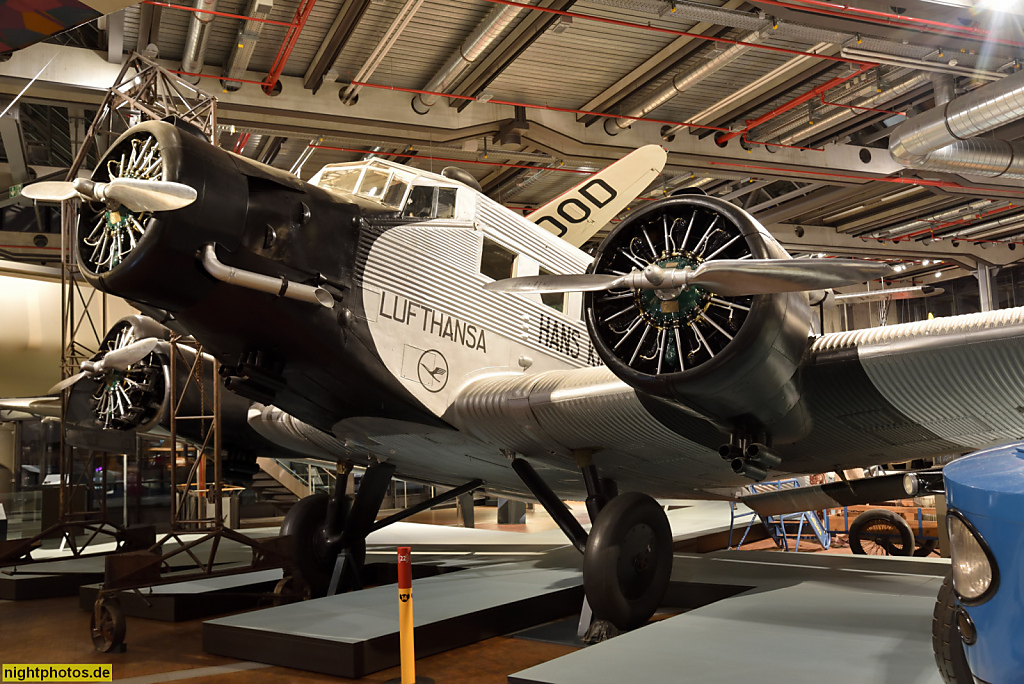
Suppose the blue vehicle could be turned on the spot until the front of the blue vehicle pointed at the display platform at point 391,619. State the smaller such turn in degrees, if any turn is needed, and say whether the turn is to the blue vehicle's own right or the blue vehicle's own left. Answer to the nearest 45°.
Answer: approximately 90° to the blue vehicle's own right

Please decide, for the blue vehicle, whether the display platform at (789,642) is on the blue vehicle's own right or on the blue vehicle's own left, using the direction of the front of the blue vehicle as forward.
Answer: on the blue vehicle's own right

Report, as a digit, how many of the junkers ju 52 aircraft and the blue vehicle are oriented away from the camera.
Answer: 0

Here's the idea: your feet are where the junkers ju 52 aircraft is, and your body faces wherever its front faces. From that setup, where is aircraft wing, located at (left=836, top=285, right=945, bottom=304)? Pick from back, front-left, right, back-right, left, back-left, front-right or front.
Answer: back

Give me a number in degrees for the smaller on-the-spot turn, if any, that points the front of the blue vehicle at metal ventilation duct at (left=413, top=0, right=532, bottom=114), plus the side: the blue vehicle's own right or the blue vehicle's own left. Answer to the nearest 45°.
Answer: approximately 90° to the blue vehicle's own right

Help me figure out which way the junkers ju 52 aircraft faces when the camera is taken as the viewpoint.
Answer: facing the viewer and to the left of the viewer

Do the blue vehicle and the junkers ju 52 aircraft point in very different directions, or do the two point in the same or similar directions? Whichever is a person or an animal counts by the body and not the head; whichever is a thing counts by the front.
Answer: same or similar directions
